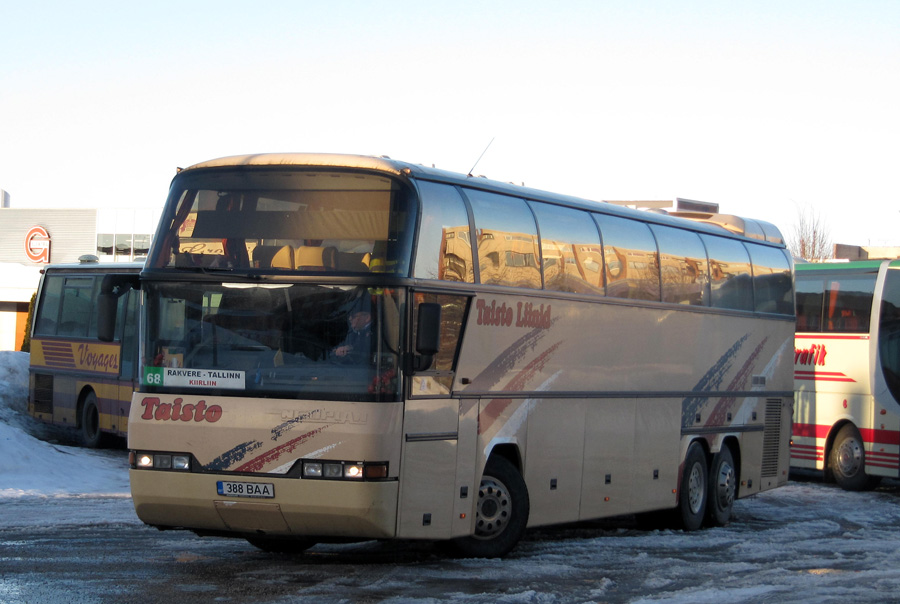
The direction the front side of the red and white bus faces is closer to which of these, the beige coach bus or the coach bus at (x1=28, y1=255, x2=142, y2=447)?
the beige coach bus

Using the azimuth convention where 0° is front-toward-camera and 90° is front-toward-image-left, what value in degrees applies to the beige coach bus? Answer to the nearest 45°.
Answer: approximately 45°

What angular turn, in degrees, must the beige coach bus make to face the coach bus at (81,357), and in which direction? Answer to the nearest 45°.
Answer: approximately 90° to its right

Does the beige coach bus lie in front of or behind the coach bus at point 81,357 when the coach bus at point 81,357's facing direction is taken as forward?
in front

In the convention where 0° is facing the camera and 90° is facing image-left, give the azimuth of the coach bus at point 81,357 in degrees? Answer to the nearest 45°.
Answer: approximately 315°

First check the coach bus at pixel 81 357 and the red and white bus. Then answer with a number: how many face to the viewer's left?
0

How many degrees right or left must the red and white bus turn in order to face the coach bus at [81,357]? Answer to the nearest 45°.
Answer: approximately 135° to its right

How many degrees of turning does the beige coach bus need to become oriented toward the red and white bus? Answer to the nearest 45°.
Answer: approximately 180°

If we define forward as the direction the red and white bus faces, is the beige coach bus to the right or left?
on its right
